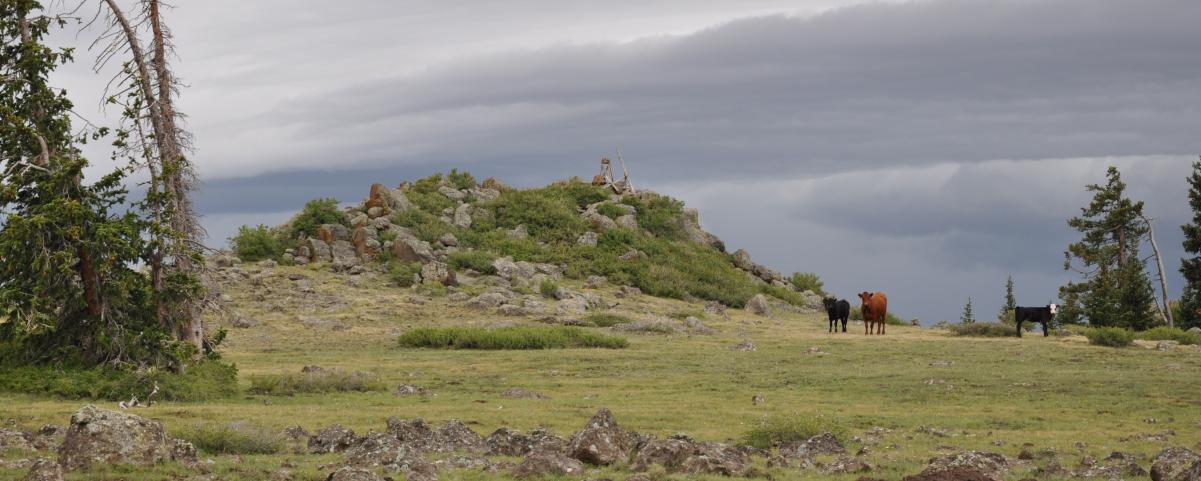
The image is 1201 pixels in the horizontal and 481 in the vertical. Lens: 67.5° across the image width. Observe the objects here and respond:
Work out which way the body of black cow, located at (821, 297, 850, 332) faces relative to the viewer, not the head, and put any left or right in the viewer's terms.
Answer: facing the viewer and to the left of the viewer

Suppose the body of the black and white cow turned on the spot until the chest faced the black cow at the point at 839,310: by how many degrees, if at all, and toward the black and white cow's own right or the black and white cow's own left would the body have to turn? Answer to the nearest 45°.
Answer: approximately 180°

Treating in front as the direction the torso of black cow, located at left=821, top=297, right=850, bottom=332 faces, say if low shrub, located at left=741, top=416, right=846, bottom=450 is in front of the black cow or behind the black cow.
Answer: in front

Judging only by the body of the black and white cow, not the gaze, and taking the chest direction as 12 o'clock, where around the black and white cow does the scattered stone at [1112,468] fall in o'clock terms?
The scattered stone is roughly at 3 o'clock from the black and white cow.

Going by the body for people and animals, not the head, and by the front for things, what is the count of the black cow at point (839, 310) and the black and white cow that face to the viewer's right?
1

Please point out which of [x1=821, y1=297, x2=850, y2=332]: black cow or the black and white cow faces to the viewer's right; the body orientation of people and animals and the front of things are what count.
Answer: the black and white cow

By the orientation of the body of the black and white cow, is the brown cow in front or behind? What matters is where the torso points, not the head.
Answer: behind

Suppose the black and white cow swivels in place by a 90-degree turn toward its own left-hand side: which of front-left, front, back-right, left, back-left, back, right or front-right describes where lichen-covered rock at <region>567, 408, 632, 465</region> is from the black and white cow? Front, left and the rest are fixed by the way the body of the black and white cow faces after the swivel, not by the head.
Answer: back

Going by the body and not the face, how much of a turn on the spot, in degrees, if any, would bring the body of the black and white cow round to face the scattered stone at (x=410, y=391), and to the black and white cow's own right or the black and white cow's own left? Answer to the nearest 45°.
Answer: approximately 135° to the black and white cow's own right

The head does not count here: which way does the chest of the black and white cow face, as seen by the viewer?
to the viewer's right

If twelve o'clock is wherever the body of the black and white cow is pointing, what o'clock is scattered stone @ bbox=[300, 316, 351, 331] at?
The scattered stone is roughly at 5 o'clock from the black and white cow.

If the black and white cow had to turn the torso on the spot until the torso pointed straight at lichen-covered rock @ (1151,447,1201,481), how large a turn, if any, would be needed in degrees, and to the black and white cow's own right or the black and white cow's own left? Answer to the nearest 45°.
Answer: approximately 90° to the black and white cow's own right

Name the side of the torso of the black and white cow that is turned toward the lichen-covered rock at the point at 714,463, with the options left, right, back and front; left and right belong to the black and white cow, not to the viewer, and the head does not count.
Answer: right
